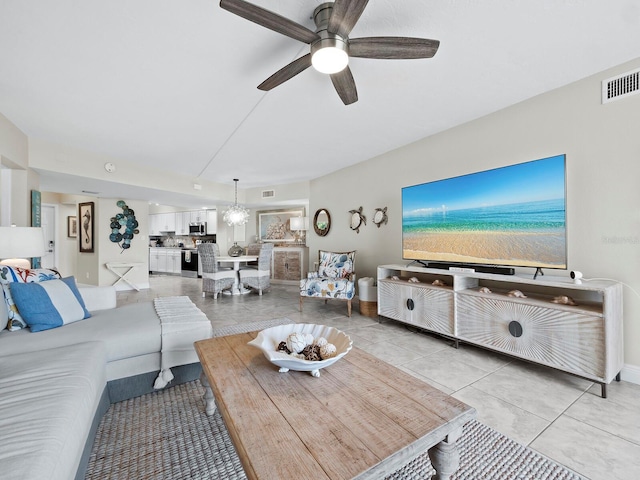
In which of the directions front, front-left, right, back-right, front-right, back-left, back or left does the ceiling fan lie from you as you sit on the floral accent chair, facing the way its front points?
front-left

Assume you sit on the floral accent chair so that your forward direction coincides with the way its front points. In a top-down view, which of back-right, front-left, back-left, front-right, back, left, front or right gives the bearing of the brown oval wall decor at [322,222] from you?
back-right

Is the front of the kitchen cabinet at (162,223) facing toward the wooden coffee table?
yes

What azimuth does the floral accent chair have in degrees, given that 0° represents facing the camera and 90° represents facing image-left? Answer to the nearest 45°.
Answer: approximately 45°

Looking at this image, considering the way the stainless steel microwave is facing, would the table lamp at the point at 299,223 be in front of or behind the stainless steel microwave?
in front

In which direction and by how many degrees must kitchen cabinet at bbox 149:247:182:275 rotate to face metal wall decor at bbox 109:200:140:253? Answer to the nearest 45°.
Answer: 0° — it already faces it

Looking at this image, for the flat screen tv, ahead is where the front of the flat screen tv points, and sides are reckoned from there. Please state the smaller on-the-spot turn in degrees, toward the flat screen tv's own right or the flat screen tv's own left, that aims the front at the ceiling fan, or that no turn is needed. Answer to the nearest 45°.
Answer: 0° — it already faces it

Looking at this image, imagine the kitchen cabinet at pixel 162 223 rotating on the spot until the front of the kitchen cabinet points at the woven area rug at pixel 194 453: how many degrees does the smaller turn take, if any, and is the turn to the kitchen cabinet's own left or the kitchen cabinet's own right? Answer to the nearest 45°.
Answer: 0° — it already faces it

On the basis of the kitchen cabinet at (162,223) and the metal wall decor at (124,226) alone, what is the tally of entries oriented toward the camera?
2

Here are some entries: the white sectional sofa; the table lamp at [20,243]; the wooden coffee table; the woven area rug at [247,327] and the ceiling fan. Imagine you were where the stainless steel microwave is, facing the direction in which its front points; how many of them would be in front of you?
5

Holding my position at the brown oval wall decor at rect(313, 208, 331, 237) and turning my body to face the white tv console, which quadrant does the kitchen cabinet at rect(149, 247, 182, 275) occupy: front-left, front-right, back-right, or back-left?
back-right

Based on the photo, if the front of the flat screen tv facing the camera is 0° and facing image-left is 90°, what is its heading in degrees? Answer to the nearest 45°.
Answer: approximately 45°

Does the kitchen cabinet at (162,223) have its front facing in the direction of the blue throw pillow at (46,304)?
yes

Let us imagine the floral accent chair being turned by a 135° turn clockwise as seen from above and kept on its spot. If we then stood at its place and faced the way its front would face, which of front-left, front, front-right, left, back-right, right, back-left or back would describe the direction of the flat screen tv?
back-right
